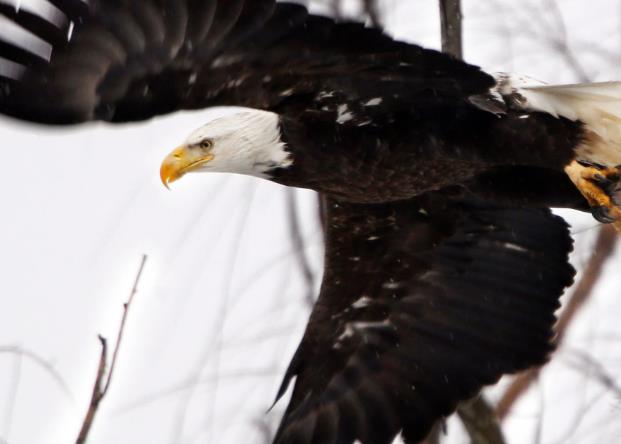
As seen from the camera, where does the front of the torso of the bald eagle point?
to the viewer's left
